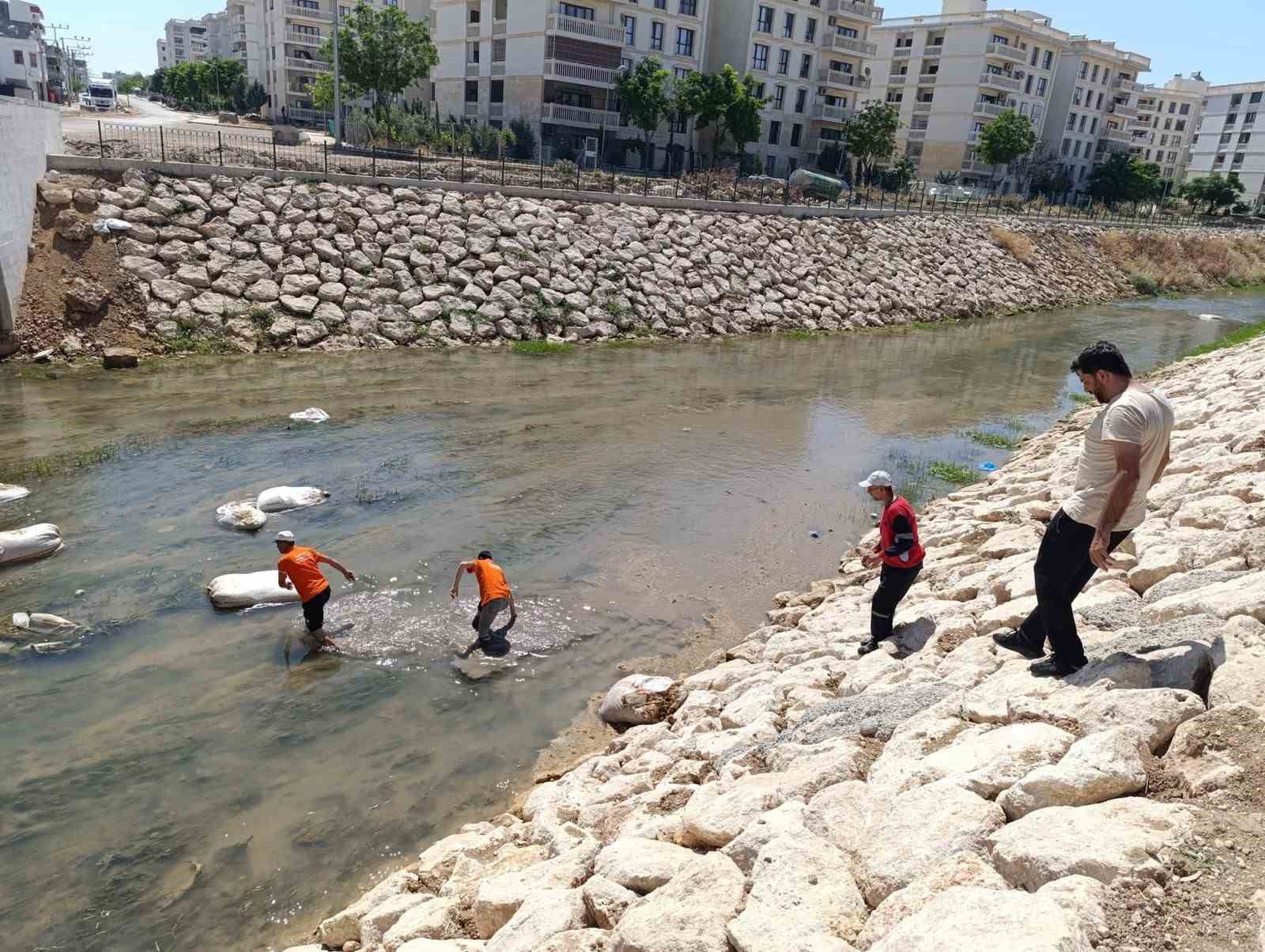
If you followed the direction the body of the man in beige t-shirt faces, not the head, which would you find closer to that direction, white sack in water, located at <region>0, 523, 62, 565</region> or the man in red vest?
the white sack in water

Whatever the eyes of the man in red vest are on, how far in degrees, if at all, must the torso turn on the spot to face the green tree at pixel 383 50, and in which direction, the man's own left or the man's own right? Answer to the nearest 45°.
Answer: approximately 45° to the man's own right

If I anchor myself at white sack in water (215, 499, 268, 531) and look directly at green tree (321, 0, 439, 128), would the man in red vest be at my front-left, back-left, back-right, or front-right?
back-right

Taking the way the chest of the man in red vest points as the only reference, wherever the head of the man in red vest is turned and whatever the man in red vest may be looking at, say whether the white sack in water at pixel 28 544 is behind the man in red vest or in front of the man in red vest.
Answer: in front

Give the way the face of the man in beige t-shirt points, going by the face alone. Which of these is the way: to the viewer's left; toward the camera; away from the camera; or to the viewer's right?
to the viewer's left

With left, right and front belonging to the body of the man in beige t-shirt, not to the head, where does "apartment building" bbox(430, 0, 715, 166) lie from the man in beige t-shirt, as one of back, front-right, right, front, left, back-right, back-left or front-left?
front-right

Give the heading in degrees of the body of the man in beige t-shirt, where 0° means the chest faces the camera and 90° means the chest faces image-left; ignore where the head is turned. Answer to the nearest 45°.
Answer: approximately 90°

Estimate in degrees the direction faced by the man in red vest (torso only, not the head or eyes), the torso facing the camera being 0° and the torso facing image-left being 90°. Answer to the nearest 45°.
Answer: approximately 90°

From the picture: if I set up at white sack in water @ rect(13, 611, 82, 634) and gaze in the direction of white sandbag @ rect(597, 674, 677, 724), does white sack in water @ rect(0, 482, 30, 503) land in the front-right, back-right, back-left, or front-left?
back-left

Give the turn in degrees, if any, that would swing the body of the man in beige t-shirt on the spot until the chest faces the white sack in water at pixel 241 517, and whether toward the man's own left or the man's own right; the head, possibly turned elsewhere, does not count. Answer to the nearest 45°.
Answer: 0° — they already face it

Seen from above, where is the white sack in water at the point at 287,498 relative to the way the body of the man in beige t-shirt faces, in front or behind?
in front

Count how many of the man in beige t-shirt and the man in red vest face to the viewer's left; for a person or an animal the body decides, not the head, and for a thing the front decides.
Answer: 2

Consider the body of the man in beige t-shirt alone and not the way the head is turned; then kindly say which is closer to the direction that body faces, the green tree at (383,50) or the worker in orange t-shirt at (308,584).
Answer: the worker in orange t-shirt
